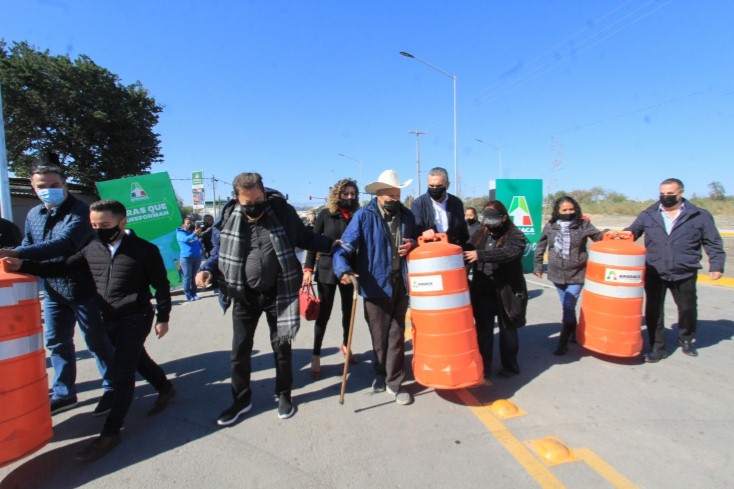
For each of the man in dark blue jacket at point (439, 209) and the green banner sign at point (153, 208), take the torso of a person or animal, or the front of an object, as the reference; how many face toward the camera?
2

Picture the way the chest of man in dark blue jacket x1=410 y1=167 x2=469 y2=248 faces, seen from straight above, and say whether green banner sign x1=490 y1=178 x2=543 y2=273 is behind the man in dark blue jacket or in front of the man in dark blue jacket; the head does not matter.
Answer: behind

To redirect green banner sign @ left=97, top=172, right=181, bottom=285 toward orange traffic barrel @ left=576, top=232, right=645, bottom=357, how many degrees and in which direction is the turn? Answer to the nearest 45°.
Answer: approximately 45° to its left

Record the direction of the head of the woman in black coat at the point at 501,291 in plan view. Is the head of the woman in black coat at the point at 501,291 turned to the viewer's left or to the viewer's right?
to the viewer's left

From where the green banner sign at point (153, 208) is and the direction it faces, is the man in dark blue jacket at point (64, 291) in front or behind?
in front

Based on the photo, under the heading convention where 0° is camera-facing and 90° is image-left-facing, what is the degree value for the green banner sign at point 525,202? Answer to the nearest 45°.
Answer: approximately 0°

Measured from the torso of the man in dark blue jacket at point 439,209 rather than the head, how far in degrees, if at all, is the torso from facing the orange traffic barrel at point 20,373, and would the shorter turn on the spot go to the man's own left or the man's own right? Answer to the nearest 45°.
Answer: approximately 45° to the man's own right
